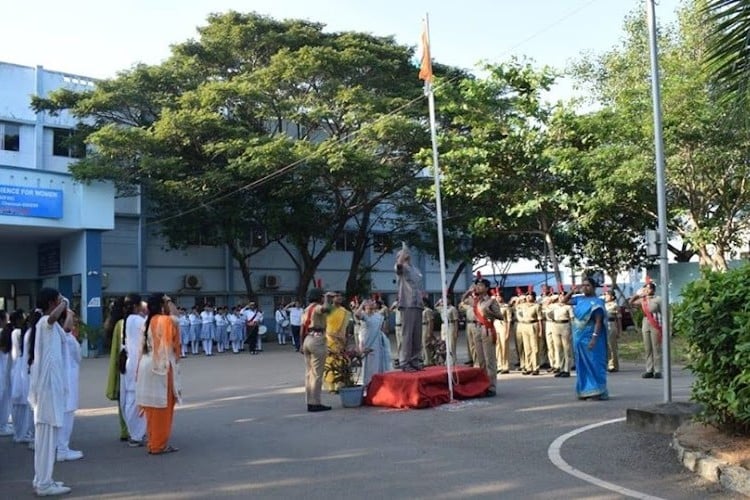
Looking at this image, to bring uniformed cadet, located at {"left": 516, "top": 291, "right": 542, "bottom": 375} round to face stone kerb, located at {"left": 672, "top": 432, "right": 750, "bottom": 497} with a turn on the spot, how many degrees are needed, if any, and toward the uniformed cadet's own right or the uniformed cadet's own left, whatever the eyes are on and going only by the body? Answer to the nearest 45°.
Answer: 0° — they already face it

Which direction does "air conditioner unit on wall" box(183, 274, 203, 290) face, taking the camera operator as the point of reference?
facing the viewer

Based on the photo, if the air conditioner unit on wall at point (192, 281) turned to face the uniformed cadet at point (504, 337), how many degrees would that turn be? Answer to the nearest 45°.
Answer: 0° — it already faces them

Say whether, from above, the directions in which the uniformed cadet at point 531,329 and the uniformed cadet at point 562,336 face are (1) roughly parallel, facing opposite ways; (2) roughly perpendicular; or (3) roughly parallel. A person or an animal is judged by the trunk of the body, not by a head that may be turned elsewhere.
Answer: roughly parallel

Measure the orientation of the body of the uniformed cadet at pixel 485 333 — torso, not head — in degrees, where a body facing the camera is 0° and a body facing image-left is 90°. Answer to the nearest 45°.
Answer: approximately 45°

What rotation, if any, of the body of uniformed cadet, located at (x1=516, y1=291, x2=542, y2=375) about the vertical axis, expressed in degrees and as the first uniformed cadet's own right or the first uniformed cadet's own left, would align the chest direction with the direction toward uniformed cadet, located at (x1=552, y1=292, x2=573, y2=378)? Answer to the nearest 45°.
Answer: approximately 45° to the first uniformed cadet's own left

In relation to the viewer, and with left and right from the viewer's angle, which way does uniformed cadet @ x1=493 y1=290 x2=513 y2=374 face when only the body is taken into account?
facing the viewer and to the left of the viewer

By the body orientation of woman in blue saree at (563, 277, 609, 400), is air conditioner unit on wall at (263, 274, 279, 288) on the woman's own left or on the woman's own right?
on the woman's own right

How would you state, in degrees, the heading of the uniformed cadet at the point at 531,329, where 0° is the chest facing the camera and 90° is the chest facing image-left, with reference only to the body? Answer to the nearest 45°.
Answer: approximately 0°

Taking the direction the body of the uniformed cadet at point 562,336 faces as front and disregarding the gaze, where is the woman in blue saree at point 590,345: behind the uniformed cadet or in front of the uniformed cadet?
in front

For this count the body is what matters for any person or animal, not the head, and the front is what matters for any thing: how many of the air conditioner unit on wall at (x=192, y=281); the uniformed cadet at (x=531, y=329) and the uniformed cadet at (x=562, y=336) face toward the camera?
3

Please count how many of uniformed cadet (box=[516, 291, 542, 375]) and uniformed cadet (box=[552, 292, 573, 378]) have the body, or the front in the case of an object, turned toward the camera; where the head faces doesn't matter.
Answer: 2

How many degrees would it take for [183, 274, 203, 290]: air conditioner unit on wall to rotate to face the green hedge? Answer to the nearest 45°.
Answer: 0° — it already faces it

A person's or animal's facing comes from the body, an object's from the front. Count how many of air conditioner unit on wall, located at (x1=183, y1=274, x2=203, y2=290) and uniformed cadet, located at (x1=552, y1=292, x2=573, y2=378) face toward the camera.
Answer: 2

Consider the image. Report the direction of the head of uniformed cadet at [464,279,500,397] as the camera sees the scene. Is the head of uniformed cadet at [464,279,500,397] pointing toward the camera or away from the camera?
toward the camera

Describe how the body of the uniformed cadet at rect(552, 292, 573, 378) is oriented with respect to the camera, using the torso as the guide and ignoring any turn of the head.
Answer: toward the camera
